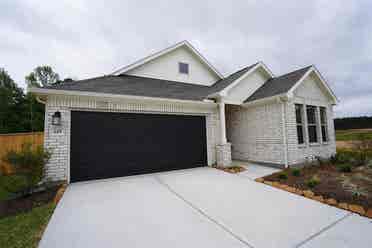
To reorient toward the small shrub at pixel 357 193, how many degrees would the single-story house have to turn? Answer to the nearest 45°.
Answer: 0° — it already faces it

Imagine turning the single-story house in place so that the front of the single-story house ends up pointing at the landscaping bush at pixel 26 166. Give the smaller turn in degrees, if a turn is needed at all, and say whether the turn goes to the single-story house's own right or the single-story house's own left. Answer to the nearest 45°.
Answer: approximately 90° to the single-story house's own right

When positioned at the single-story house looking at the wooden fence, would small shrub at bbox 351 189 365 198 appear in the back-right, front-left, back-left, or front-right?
back-left

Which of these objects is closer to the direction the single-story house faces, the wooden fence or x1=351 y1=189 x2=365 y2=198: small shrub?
the small shrub

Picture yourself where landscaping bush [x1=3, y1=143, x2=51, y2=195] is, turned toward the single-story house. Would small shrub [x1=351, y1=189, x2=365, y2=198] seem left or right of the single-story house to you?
right

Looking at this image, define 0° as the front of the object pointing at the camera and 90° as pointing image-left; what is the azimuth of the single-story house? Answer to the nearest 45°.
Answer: approximately 315°

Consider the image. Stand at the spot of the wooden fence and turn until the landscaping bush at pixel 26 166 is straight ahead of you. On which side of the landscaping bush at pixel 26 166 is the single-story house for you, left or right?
left
